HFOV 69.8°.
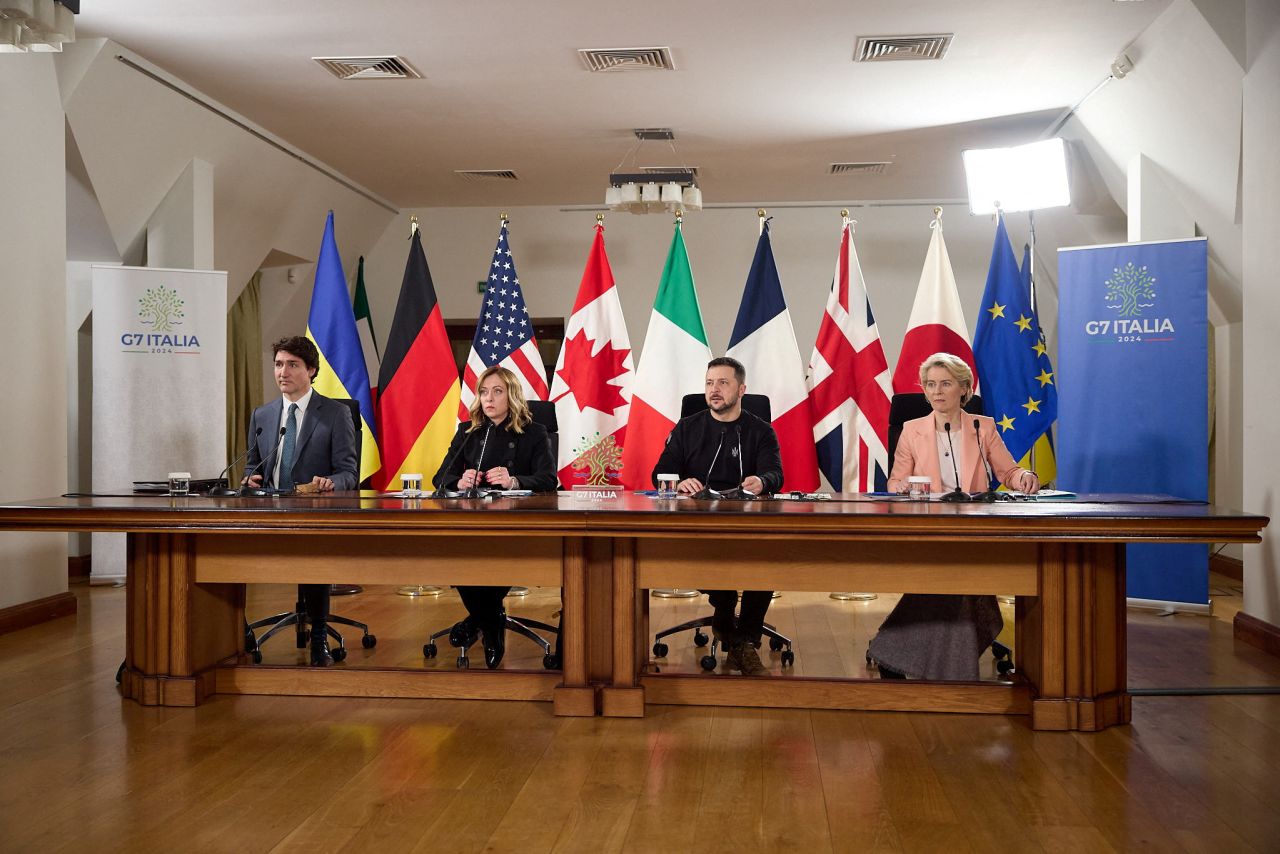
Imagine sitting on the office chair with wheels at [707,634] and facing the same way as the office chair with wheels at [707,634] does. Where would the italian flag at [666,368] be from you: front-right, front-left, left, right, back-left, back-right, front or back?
back

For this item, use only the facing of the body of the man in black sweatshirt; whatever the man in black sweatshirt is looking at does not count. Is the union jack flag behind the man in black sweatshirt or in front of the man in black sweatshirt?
behind

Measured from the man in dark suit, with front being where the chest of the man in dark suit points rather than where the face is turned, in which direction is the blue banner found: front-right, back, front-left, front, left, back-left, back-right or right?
back-left

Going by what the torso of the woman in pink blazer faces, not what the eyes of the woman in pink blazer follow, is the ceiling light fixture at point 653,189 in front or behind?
behind

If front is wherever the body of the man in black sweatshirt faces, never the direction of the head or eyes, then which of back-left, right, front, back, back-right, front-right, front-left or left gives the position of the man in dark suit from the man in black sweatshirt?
right

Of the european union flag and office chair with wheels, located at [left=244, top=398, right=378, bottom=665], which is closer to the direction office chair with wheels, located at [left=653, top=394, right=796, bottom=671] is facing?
the office chair with wheels

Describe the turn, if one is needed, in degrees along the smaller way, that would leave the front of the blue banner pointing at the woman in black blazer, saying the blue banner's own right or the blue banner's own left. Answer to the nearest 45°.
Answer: approximately 45° to the blue banner's own right

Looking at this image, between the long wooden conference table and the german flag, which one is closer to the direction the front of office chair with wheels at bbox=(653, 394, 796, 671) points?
the long wooden conference table

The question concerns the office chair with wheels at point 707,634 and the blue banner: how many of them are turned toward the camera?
2
